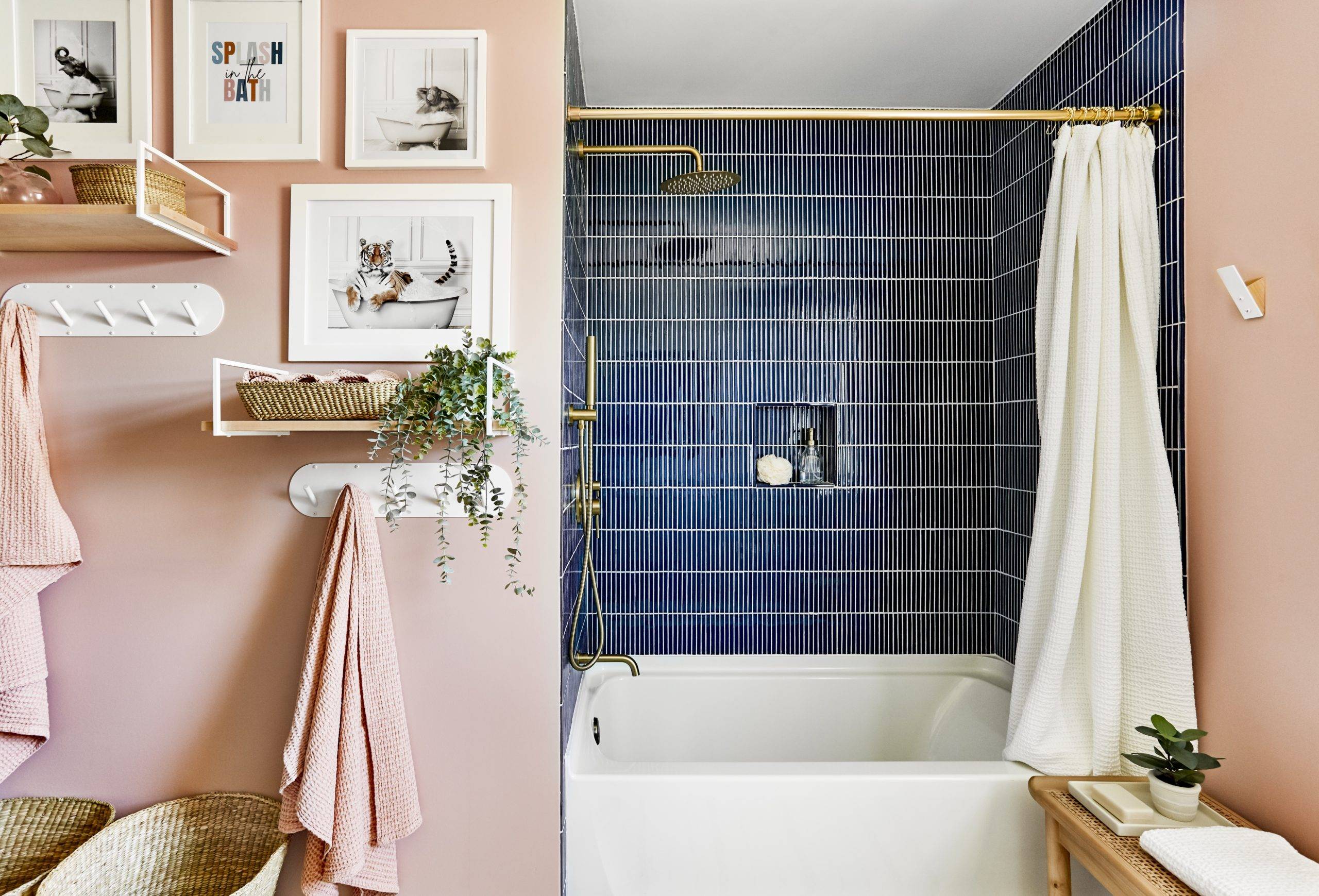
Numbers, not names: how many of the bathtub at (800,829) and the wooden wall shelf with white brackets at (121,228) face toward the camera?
2

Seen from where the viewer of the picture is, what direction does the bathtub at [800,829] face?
facing the viewer

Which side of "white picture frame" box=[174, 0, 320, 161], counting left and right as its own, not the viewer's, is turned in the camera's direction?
front

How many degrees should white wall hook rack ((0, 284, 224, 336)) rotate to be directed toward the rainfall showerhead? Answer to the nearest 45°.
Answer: approximately 90° to its left

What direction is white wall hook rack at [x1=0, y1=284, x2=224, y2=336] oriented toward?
toward the camera

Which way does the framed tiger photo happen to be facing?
toward the camera
